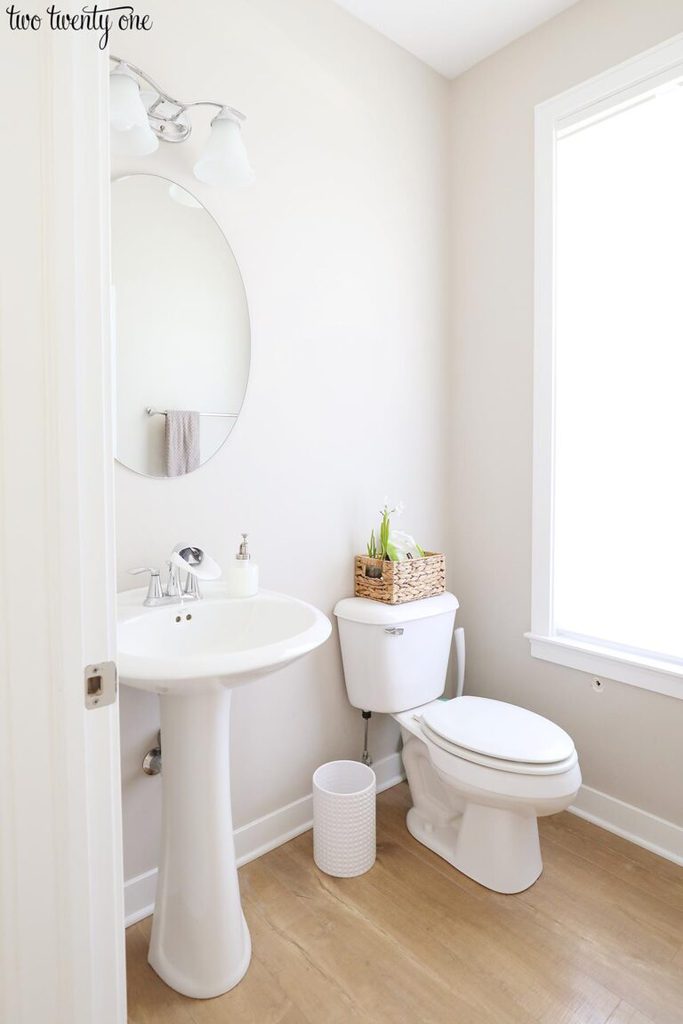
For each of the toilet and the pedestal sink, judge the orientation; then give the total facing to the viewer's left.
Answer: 0

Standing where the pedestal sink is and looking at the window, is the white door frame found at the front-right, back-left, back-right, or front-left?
back-right

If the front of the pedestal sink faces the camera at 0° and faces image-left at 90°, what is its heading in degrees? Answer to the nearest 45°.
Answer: approximately 315°

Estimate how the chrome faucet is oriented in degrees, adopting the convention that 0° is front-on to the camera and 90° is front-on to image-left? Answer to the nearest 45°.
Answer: approximately 315°

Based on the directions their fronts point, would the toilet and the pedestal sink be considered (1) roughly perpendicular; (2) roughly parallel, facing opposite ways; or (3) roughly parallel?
roughly parallel

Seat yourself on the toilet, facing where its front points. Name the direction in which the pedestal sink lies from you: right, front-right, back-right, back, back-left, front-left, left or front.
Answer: right

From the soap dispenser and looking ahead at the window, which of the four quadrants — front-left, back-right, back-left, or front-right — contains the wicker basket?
front-left

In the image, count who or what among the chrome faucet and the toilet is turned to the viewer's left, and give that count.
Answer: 0

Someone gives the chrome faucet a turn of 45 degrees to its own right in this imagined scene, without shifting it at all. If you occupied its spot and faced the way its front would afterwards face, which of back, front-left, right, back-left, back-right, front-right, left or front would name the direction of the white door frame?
front

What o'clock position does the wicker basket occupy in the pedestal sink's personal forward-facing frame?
The wicker basket is roughly at 9 o'clock from the pedestal sink.

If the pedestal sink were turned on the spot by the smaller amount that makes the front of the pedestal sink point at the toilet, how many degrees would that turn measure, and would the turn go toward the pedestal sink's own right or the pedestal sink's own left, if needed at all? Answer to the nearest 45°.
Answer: approximately 45° to the pedestal sink's own left

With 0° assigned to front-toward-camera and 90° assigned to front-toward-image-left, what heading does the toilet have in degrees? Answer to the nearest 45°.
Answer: approximately 315°
